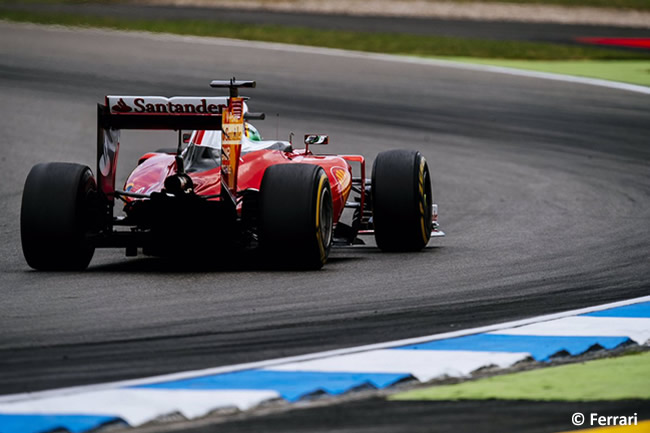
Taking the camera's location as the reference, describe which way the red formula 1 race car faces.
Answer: facing away from the viewer
